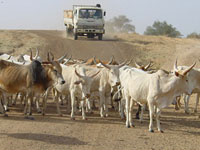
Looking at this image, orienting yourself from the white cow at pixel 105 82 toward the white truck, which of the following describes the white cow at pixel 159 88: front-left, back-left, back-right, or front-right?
back-right

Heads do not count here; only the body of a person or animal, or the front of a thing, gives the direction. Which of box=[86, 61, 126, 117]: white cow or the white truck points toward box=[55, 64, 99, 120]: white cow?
the white truck

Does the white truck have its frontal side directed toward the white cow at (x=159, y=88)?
yes

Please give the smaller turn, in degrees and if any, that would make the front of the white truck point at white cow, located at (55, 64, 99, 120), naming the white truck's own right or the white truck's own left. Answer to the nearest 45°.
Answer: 0° — it already faces it

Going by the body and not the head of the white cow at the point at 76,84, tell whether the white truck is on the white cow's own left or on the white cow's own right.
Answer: on the white cow's own left

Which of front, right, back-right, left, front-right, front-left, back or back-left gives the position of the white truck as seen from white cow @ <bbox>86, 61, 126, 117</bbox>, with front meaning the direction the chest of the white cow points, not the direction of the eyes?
back-left
